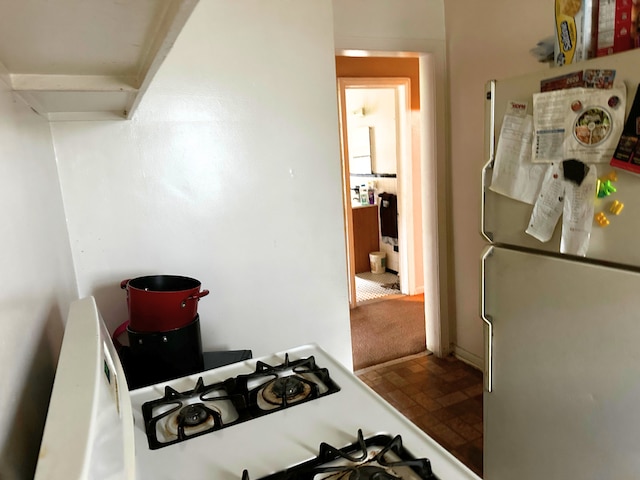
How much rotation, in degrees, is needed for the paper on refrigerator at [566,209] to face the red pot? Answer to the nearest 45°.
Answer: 0° — it already faces it

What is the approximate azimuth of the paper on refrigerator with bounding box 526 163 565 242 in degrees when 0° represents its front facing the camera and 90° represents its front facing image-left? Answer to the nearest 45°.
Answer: approximately 45°

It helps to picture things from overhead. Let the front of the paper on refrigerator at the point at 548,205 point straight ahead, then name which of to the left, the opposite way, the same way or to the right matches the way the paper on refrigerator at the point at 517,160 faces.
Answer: the same way

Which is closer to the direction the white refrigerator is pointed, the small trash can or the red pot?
the red pot

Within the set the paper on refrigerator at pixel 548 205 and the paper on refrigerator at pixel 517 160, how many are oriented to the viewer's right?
0

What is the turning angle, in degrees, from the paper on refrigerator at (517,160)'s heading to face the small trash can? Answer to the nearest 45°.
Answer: approximately 90° to its right

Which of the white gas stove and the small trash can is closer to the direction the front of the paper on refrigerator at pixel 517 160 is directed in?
the white gas stove

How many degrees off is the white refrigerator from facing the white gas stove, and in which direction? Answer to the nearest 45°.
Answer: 0° — it already faces it

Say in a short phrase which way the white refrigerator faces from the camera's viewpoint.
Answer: facing the viewer and to the left of the viewer

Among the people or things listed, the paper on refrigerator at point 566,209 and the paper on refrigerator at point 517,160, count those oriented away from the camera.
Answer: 0

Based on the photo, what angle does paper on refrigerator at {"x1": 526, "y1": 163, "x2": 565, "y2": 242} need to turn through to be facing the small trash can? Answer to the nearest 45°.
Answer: approximately 90° to its right

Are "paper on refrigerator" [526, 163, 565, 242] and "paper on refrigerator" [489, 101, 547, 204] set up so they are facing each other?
no
